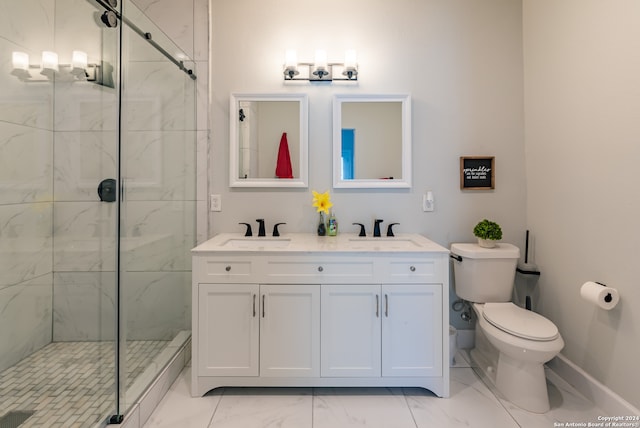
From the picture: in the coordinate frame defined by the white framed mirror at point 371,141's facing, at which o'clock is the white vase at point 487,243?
The white vase is roughly at 9 o'clock from the white framed mirror.

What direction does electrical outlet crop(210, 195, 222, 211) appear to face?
toward the camera

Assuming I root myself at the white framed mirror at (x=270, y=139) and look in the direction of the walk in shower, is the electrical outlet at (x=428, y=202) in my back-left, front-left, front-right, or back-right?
back-left

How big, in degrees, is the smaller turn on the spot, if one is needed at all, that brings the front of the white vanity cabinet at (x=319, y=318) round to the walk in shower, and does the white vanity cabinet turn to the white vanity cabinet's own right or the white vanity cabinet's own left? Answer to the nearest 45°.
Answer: approximately 90° to the white vanity cabinet's own right

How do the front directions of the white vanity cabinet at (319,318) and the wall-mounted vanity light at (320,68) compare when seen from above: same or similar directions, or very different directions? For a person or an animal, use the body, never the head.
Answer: same or similar directions

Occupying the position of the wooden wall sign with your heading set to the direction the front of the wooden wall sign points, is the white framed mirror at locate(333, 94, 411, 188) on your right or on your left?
on your right

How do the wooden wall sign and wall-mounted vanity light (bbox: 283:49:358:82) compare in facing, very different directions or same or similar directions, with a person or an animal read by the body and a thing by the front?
same or similar directions

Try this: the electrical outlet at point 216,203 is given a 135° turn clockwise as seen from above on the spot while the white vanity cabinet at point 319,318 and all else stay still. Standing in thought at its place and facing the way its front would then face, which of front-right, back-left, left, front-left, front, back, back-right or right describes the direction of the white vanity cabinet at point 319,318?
back

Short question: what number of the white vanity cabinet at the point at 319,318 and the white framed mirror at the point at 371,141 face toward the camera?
2

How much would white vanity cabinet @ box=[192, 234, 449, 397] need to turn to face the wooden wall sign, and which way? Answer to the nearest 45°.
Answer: approximately 135° to its left

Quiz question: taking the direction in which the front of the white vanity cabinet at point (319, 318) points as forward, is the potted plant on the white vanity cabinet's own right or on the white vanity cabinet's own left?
on the white vanity cabinet's own left

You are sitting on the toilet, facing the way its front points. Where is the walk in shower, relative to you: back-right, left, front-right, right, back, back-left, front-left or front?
right

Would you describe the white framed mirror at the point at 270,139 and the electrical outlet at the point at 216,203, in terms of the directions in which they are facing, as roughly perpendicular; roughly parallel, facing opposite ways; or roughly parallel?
roughly parallel

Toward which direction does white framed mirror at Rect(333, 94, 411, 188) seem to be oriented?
toward the camera

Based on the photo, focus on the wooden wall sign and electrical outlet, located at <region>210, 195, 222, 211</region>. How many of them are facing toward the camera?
2

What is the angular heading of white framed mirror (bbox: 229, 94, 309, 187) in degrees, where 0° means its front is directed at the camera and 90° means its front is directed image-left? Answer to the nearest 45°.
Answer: approximately 0°

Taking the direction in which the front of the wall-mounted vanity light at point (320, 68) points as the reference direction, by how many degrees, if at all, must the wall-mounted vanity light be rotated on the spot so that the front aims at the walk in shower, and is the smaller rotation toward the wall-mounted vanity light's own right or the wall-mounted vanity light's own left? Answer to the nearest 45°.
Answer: approximately 45° to the wall-mounted vanity light's own right
